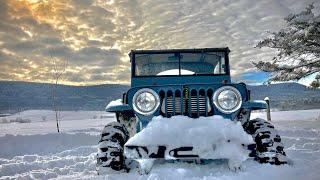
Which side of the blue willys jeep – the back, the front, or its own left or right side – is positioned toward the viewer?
front
